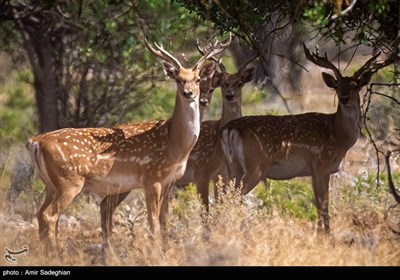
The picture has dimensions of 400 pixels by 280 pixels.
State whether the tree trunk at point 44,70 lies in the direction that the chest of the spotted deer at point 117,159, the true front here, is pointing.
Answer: no

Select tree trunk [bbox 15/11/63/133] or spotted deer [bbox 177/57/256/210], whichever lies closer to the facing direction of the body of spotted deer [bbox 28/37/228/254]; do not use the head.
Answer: the spotted deer

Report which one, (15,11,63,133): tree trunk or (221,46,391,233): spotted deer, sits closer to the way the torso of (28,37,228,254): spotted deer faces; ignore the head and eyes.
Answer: the spotted deer

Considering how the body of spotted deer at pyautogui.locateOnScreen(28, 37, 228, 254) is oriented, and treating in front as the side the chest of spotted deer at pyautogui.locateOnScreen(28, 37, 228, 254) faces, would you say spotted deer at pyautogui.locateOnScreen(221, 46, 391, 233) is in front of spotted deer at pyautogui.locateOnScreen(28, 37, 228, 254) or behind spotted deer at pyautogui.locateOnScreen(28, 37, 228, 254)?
in front

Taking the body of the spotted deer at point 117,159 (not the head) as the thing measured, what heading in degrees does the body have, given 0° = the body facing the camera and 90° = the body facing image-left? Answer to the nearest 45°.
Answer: approximately 270°

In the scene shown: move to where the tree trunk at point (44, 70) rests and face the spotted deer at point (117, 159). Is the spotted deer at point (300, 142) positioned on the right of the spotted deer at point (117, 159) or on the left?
left

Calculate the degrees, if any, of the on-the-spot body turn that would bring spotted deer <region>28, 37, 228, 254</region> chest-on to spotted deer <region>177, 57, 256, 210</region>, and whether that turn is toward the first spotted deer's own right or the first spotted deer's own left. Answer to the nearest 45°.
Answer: approximately 45° to the first spotted deer's own left
